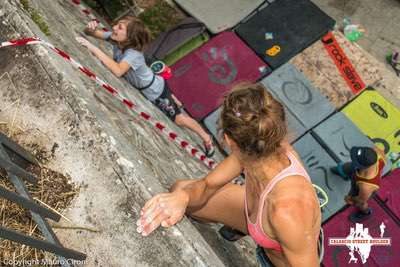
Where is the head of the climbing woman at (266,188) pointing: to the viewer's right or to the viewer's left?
to the viewer's left

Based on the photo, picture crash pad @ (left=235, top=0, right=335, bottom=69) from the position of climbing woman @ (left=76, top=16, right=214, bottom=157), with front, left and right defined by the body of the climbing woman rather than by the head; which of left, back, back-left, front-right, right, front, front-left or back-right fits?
back-right

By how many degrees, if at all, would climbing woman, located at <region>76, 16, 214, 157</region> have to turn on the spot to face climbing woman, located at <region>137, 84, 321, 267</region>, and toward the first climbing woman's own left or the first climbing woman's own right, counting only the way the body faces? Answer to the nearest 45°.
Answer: approximately 90° to the first climbing woman's own left

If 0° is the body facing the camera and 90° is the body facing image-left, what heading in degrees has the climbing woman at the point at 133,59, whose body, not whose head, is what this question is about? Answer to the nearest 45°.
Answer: approximately 90°
